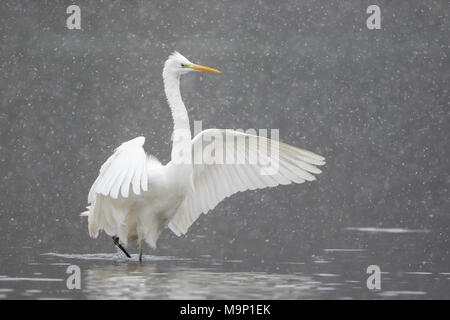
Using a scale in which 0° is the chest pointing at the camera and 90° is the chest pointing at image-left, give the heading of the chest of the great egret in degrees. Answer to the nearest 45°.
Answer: approximately 315°
